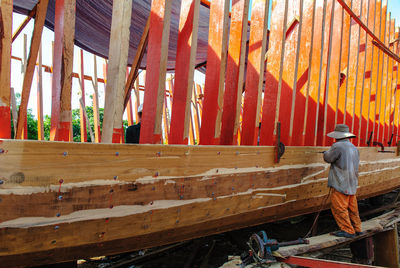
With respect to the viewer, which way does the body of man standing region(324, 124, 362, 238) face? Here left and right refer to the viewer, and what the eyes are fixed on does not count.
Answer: facing away from the viewer and to the left of the viewer

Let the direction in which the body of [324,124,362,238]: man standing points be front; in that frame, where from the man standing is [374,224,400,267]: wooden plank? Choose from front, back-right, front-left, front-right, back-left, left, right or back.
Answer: right

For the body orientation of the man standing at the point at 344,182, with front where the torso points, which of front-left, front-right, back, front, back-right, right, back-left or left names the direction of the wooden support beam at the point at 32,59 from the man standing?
left

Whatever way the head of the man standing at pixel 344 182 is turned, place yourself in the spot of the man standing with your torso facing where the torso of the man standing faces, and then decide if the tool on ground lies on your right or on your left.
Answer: on your left

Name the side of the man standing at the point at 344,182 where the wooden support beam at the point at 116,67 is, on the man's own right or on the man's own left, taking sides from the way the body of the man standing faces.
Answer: on the man's own left
